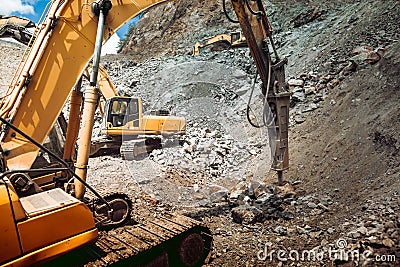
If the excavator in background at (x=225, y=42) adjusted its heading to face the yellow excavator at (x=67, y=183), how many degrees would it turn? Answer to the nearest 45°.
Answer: approximately 90° to its left

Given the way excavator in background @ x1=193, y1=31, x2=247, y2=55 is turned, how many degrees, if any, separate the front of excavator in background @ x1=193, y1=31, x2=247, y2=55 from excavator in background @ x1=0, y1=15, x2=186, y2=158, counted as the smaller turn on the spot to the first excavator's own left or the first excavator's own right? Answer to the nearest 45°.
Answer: approximately 90° to the first excavator's own left

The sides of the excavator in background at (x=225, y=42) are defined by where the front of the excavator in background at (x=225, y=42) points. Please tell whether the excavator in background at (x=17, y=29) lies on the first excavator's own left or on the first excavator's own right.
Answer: on the first excavator's own left

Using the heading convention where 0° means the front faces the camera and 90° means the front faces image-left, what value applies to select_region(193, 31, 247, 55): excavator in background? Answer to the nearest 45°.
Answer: approximately 90°

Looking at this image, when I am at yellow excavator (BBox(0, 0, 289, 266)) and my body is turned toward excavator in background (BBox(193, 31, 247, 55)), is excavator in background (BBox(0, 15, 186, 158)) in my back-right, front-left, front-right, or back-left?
front-left
